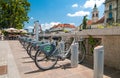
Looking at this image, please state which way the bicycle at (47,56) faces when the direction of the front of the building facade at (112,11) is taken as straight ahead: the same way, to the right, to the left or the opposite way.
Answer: the opposite way

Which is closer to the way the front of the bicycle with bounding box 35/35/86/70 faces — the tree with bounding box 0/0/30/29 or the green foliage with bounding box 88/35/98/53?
the green foliage

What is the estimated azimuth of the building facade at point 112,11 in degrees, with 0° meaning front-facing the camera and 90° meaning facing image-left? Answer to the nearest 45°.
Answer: approximately 45°

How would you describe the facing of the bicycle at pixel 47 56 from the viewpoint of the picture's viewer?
facing away from the viewer and to the right of the viewer
